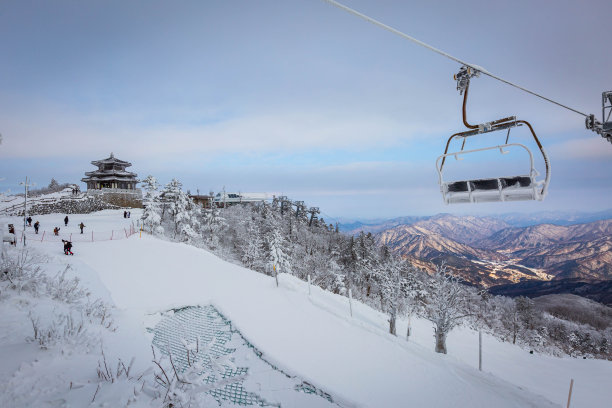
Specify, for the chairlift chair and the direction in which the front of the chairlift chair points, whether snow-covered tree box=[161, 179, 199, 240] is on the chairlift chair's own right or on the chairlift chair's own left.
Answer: on the chairlift chair's own right

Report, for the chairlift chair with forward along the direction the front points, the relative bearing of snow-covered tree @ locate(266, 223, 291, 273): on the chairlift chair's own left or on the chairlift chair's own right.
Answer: on the chairlift chair's own right

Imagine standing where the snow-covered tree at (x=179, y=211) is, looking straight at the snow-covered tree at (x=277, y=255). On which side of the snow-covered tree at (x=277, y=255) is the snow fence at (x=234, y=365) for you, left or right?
right

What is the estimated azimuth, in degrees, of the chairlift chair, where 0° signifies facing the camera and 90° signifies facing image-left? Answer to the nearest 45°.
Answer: approximately 45°
